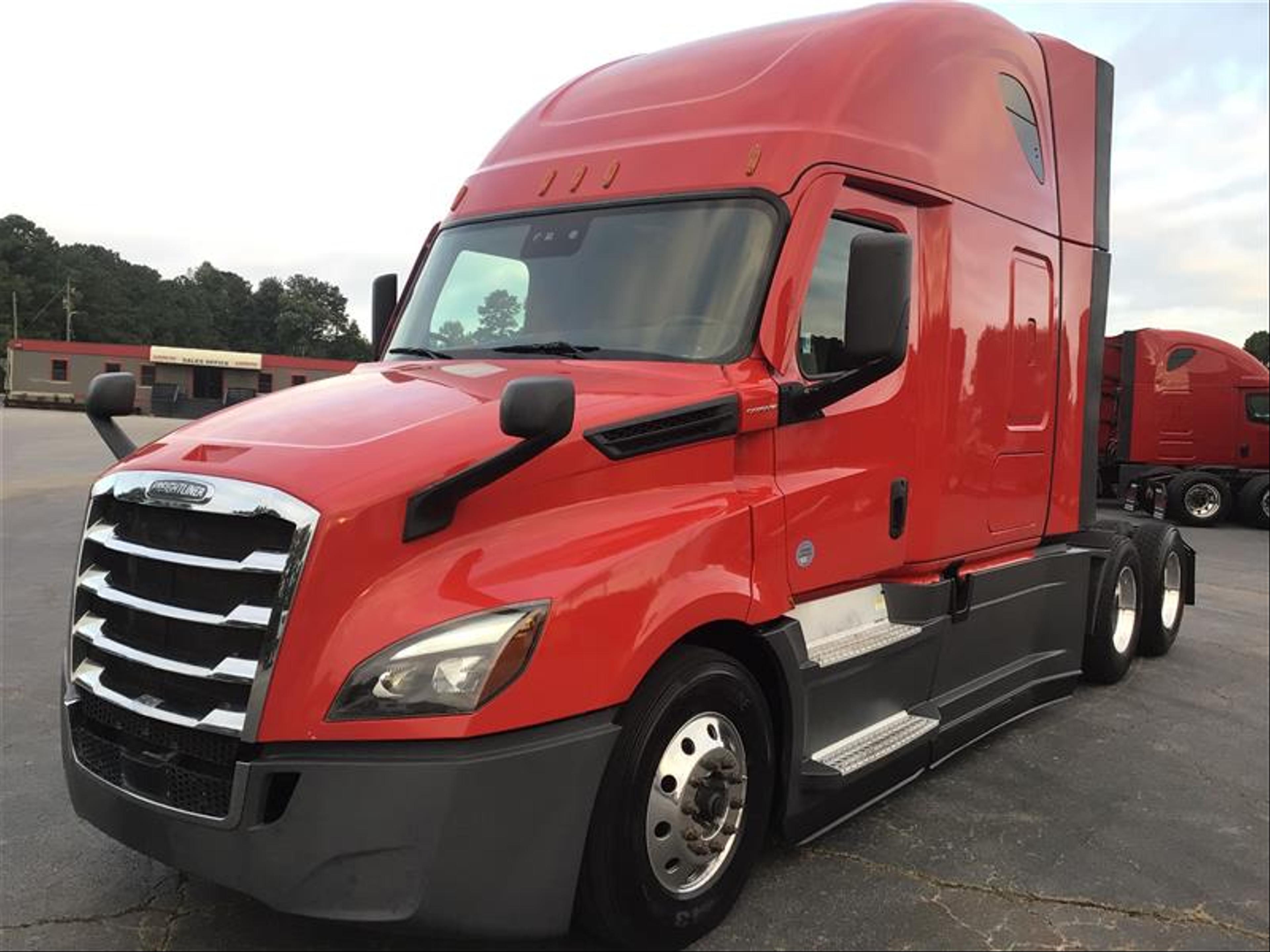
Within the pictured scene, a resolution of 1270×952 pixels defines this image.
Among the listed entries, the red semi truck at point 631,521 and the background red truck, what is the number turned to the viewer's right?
1

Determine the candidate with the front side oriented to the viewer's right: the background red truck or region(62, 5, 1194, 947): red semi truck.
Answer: the background red truck

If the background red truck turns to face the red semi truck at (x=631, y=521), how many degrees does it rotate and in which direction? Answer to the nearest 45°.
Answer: approximately 90° to its right

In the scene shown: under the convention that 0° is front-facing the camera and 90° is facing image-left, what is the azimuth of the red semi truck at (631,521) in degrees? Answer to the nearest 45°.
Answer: approximately 45°

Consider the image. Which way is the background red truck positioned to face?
to the viewer's right

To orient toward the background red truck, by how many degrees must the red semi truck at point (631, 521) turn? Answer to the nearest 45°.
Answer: approximately 180°
